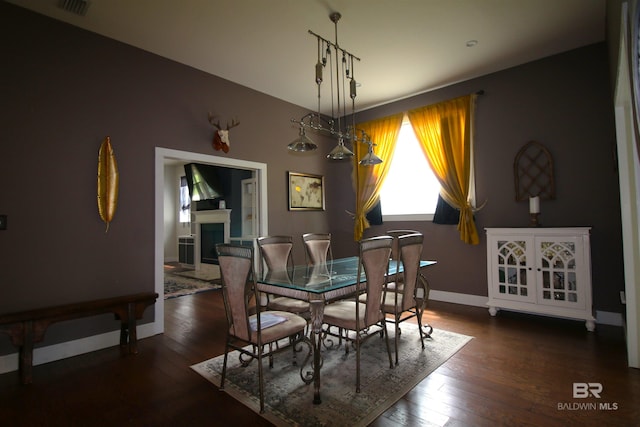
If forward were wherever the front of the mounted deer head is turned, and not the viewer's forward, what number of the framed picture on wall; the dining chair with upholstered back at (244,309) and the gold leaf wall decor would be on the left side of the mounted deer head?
1

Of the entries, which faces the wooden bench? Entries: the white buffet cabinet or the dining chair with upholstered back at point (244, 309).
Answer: the white buffet cabinet

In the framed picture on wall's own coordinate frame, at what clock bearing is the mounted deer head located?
The mounted deer head is roughly at 3 o'clock from the framed picture on wall.

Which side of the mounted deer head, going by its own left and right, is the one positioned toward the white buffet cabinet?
front

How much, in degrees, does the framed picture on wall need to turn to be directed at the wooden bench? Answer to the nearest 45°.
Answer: approximately 90° to its right

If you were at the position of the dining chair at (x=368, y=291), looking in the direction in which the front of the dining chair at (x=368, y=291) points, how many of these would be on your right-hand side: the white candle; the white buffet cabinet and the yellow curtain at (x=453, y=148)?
3

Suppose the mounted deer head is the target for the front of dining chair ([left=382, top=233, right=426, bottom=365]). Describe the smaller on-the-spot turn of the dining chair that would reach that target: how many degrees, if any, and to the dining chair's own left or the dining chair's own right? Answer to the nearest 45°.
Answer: approximately 45° to the dining chair's own left

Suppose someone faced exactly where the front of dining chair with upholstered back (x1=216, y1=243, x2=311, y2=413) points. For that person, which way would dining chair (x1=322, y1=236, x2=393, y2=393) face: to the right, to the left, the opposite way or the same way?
to the left

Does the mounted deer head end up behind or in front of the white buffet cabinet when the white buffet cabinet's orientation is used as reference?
in front

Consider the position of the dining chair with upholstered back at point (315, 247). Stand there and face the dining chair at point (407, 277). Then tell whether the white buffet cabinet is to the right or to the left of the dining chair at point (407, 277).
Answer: left

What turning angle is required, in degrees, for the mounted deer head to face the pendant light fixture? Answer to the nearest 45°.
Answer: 0° — it already faces it

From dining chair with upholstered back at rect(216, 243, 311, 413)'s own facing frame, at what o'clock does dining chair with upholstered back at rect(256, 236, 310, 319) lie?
dining chair with upholstered back at rect(256, 236, 310, 319) is roughly at 11 o'clock from dining chair with upholstered back at rect(216, 243, 311, 413).

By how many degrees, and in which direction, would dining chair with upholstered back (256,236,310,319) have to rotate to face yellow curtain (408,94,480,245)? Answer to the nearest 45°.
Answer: approximately 45° to its left

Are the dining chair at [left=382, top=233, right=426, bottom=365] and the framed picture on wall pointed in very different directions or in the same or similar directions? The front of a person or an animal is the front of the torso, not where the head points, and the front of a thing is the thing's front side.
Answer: very different directions

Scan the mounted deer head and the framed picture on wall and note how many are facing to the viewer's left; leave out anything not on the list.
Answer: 0

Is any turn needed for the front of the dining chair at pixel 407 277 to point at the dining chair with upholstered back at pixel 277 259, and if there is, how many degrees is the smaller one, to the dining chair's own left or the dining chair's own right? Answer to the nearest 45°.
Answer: approximately 45° to the dining chair's own left

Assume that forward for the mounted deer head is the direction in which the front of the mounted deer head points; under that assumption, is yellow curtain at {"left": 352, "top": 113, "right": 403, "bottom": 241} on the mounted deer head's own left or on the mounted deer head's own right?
on the mounted deer head's own left
